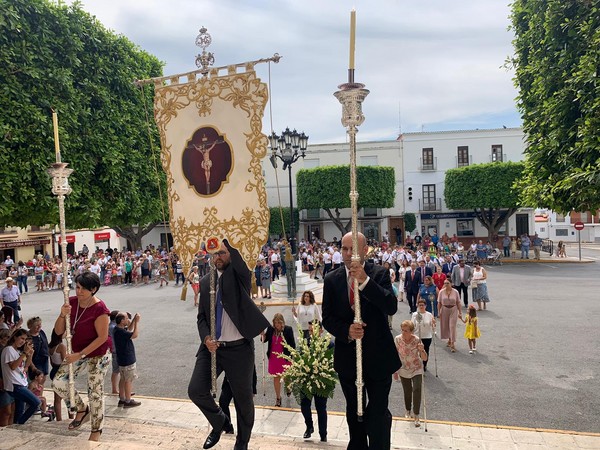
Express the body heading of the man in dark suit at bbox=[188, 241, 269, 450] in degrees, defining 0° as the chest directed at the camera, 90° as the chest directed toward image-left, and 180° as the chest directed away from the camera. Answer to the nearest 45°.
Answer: approximately 45°

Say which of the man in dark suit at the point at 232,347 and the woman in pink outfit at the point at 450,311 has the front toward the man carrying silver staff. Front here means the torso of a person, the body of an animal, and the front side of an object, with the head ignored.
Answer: the woman in pink outfit

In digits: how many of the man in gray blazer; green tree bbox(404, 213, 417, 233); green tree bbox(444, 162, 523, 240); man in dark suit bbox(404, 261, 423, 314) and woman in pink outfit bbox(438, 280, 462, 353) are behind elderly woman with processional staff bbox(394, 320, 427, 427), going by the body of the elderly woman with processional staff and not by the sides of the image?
5

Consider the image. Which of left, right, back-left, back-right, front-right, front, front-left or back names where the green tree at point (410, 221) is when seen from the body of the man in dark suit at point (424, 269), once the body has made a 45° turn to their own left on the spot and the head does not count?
back-left

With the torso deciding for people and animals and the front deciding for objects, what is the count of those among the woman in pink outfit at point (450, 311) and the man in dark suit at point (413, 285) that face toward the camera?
2

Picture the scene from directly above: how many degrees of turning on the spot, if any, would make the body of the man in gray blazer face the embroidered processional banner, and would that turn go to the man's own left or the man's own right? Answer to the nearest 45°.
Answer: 0° — they already face it

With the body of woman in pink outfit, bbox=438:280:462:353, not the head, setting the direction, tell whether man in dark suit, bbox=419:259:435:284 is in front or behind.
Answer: behind

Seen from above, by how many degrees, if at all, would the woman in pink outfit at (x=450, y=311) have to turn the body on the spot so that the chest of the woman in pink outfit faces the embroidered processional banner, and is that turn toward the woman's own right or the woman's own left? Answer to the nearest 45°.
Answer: approximately 45° to the woman's own right

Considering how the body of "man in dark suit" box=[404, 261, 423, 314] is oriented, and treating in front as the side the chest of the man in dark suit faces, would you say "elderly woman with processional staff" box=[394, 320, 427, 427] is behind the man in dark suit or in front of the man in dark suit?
in front

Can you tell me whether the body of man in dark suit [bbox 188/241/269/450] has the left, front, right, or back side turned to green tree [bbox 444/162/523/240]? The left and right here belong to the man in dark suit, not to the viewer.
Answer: back
